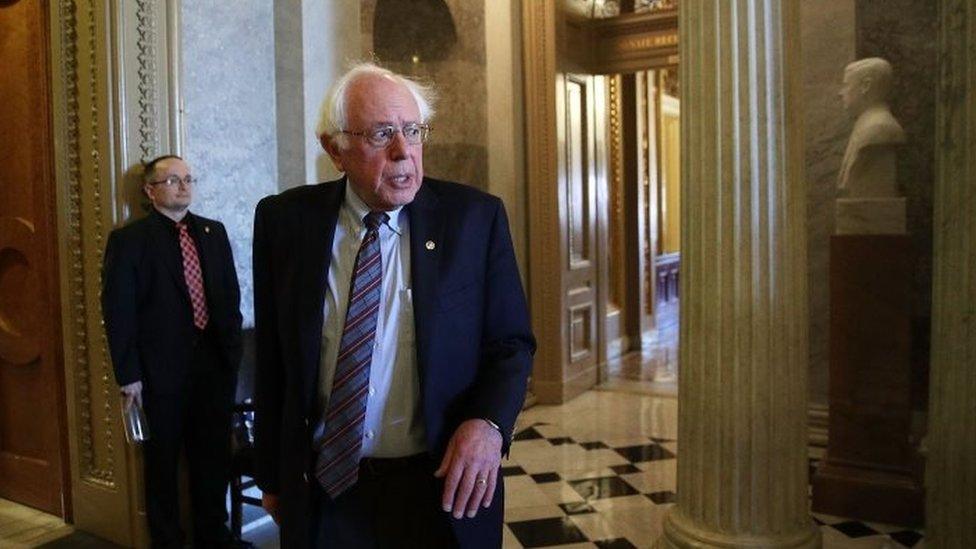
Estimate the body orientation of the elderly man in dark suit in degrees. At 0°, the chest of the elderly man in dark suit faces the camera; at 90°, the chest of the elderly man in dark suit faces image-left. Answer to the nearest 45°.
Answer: approximately 0°

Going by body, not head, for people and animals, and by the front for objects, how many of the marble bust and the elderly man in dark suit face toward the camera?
1

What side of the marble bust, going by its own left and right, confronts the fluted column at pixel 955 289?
left

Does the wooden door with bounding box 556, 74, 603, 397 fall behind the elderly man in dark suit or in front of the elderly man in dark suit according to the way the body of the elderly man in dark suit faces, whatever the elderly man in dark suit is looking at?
behind

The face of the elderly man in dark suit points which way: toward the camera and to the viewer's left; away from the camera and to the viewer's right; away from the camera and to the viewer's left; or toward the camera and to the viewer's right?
toward the camera and to the viewer's right

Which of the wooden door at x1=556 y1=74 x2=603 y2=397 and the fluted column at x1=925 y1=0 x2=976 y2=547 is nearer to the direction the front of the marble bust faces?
the wooden door

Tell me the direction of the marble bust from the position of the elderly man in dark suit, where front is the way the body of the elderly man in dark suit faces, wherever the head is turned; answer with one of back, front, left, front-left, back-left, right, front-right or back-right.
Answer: back-left

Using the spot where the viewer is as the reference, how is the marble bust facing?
facing to the left of the viewer

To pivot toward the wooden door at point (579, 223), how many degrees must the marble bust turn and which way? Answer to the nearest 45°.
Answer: approximately 45° to its right

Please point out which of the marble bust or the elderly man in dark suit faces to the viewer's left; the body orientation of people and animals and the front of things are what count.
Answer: the marble bust
